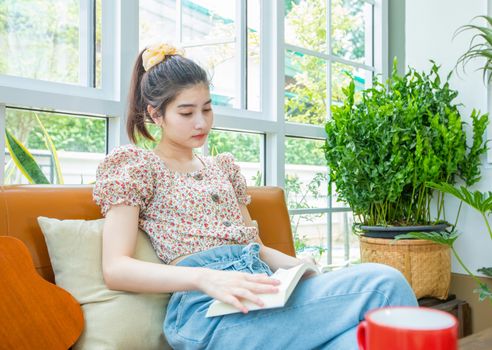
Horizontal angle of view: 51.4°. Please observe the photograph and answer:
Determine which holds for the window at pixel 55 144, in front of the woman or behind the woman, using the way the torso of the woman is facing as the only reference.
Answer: behind

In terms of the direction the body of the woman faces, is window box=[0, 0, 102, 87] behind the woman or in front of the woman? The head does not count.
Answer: behind

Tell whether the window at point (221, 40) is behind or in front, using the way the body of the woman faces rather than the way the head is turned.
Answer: behind

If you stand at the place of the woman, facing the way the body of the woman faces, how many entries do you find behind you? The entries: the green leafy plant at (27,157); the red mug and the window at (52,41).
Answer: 2

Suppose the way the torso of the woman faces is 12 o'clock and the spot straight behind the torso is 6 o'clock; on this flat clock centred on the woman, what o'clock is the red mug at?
The red mug is roughly at 1 o'clock from the woman.

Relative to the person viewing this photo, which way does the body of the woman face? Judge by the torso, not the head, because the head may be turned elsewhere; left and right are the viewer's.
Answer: facing the viewer and to the right of the viewer

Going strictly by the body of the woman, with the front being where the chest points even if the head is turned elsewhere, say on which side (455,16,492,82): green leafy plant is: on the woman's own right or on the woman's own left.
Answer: on the woman's own left

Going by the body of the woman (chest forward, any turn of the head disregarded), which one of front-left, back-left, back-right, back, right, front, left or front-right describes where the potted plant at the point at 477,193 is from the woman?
left

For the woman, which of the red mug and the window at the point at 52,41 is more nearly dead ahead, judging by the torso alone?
the red mug

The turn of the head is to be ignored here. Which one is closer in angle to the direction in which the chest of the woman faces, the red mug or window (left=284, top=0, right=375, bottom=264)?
the red mug

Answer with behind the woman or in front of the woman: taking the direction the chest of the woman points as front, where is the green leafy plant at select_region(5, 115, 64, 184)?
behind

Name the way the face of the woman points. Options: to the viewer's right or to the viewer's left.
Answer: to the viewer's right

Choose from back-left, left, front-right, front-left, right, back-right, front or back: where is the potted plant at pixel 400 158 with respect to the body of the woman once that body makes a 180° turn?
right
